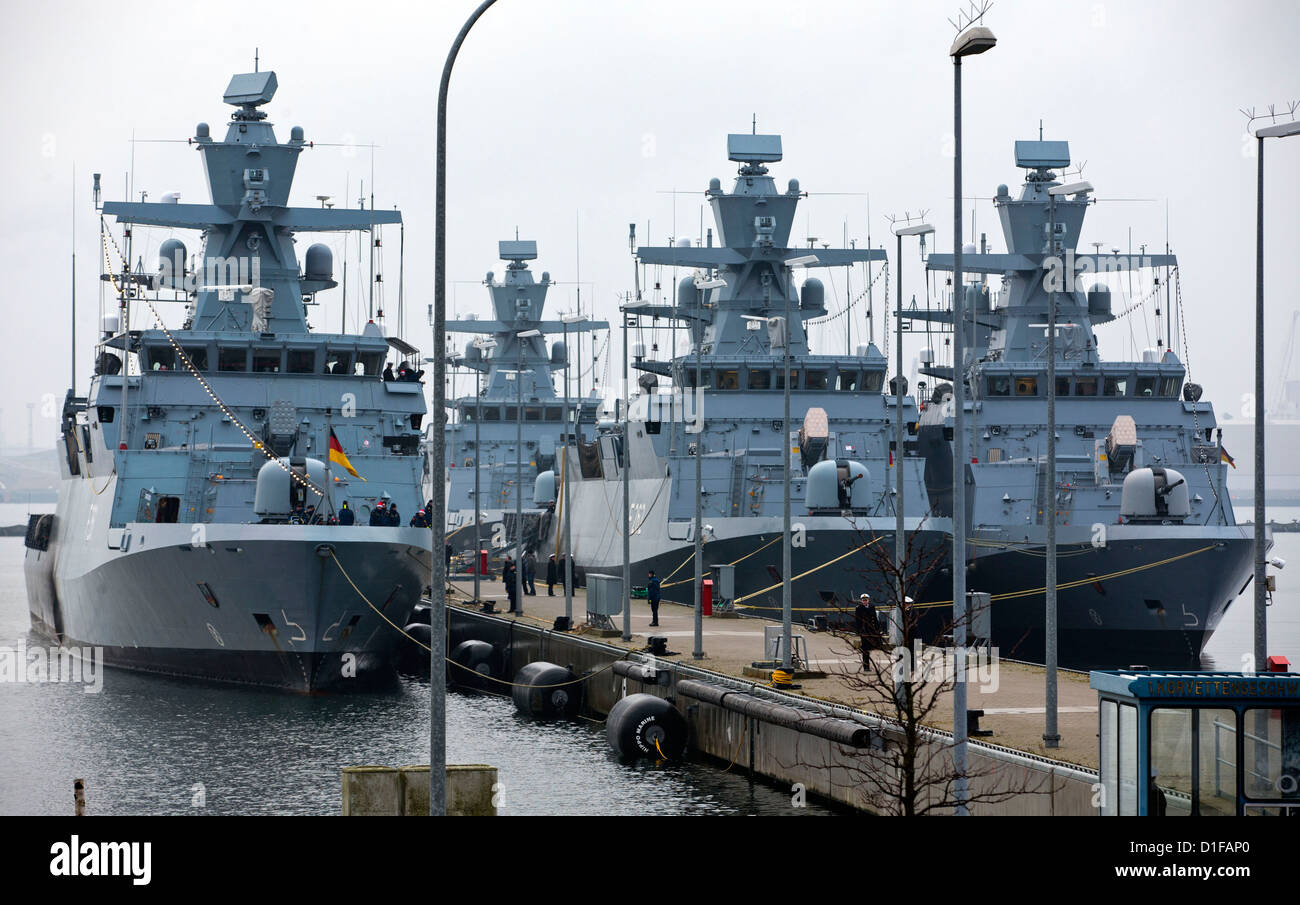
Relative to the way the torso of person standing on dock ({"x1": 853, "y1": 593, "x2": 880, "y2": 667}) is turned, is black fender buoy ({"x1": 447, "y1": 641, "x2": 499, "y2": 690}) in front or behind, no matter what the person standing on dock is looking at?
behind

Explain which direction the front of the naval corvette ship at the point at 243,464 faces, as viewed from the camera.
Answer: facing the viewer

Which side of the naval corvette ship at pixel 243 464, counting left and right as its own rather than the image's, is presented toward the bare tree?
front

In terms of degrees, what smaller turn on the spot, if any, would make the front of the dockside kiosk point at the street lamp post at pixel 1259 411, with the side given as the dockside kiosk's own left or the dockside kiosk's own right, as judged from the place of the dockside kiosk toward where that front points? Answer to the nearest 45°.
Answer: approximately 180°

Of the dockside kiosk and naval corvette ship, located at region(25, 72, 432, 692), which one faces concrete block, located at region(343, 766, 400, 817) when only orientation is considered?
the naval corvette ship

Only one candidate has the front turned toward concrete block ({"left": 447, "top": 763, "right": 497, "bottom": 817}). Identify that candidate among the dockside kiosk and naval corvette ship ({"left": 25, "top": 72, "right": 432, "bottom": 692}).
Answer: the naval corvette ship

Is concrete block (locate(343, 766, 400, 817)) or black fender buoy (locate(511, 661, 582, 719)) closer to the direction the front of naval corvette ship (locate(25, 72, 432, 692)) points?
the concrete block

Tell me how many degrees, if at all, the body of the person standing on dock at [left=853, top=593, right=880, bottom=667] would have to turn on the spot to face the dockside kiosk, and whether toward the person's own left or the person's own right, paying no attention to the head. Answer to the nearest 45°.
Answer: approximately 45° to the person's own left

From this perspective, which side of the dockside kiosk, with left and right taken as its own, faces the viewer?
front

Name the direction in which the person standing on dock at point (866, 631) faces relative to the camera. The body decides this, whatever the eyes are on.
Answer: toward the camera
